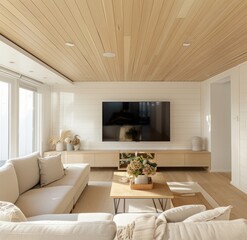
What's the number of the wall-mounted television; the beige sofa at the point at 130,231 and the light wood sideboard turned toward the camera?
2

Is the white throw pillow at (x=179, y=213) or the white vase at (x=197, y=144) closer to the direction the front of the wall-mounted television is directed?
the white throw pillow

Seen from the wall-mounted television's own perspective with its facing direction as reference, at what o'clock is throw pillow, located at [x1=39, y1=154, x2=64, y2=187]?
The throw pillow is roughly at 1 o'clock from the wall-mounted television.

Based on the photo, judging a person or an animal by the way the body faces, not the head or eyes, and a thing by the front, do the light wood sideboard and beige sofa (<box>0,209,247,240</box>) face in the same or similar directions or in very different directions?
very different directions

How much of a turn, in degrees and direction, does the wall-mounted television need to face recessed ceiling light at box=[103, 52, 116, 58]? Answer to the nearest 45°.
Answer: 0° — it already faces it

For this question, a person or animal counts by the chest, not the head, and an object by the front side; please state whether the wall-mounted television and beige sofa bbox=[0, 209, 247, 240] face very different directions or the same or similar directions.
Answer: very different directions

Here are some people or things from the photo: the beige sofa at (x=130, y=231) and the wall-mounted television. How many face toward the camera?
1

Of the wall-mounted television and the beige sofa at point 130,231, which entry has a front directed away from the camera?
the beige sofa

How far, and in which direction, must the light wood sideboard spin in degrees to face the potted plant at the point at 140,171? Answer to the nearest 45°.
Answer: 0° — it already faces it

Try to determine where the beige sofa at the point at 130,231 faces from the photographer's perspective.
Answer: facing away from the viewer

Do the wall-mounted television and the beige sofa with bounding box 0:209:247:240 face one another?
yes
